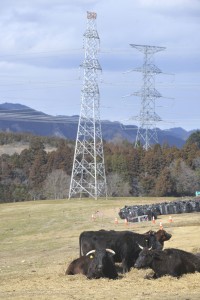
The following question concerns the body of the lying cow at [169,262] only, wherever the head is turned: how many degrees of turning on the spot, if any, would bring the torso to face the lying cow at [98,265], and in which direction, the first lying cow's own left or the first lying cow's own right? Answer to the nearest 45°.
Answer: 0° — it already faces it

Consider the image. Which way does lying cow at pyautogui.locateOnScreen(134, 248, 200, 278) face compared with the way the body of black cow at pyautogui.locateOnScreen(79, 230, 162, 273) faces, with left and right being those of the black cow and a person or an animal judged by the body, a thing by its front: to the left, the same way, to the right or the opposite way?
the opposite way

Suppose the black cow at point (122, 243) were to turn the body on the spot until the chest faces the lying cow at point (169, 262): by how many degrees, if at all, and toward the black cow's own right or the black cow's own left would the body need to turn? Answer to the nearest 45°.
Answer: approximately 45° to the black cow's own right

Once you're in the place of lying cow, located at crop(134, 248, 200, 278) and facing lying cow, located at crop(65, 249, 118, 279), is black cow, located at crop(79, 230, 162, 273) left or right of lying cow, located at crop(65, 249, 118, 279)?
right

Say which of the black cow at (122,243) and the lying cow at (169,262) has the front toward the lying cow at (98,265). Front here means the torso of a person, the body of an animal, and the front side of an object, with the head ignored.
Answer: the lying cow at (169,262)

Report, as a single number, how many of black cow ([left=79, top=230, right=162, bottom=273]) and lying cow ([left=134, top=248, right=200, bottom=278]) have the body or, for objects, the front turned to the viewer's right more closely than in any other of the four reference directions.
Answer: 1

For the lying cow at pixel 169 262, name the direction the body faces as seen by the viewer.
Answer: to the viewer's left

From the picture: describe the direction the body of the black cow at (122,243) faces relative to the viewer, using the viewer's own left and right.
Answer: facing to the right of the viewer

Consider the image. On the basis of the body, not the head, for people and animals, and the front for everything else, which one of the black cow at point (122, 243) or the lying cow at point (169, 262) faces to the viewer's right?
the black cow

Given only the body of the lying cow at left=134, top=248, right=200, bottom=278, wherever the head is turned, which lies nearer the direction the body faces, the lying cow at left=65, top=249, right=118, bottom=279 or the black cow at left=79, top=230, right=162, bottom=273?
the lying cow

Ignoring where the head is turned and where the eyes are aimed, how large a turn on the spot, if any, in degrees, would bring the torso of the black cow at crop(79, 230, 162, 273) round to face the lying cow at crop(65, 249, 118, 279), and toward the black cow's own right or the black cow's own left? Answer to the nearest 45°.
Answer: approximately 90° to the black cow's own right

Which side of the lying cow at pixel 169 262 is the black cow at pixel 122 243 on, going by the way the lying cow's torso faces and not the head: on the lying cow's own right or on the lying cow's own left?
on the lying cow's own right

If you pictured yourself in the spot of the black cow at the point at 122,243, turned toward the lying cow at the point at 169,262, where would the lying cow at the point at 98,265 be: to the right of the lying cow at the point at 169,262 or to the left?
right
